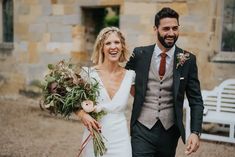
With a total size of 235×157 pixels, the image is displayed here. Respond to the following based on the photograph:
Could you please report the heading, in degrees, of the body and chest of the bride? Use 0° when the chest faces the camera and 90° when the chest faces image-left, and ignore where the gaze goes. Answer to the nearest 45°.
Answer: approximately 0°

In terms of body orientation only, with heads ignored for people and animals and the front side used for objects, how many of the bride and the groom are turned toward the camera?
2

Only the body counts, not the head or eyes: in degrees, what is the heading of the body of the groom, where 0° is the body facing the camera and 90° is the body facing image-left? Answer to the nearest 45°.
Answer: approximately 0°
